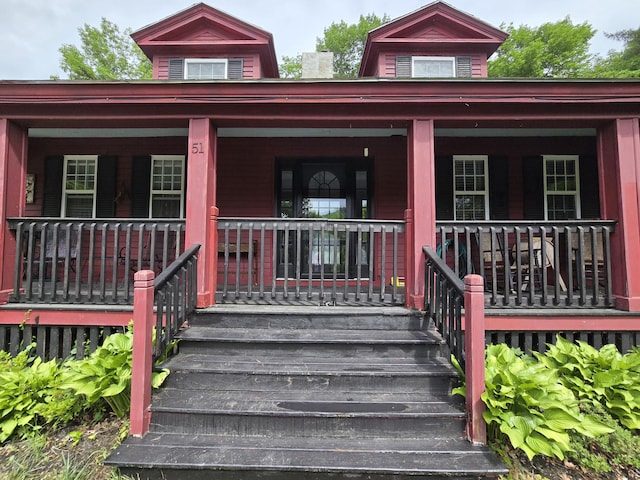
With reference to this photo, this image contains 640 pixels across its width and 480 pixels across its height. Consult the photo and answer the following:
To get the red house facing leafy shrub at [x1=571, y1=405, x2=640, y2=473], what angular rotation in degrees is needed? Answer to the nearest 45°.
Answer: approximately 45° to its left

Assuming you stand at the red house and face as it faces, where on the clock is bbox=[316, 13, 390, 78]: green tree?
The green tree is roughly at 6 o'clock from the red house.

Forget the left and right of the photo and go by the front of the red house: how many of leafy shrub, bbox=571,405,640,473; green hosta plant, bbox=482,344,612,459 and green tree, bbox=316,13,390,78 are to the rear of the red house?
1

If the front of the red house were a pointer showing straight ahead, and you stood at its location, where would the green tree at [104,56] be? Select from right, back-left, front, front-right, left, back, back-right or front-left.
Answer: back-right

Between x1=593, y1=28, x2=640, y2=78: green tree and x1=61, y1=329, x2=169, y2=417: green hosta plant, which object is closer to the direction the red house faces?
the green hosta plant

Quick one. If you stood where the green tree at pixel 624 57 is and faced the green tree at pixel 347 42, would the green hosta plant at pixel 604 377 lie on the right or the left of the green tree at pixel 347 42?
left

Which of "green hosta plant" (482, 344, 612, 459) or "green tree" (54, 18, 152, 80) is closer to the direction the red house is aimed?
the green hosta plant

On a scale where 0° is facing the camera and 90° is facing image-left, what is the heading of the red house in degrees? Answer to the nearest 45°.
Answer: approximately 0°

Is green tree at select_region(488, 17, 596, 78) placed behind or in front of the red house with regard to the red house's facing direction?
behind

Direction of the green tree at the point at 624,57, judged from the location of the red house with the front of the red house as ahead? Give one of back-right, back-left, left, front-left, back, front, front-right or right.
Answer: back-left

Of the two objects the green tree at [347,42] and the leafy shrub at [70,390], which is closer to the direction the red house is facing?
the leafy shrub

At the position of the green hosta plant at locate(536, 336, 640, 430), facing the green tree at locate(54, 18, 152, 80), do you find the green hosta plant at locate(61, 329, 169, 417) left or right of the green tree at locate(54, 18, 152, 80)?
left
